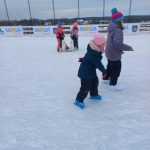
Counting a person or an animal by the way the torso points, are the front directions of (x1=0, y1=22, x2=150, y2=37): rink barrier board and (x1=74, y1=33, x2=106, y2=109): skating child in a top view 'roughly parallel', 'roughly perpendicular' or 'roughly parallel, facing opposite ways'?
roughly perpendicular

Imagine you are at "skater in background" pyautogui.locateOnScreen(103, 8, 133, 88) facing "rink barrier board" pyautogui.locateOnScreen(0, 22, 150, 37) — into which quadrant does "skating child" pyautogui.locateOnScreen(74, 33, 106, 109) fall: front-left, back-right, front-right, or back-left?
back-left

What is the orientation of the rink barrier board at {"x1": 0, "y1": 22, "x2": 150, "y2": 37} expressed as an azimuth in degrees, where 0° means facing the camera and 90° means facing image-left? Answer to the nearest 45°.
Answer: approximately 0°

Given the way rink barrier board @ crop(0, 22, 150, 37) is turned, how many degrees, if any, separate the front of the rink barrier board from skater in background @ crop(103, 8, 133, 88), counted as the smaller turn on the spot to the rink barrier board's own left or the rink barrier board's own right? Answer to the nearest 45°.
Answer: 0° — it already faces them
